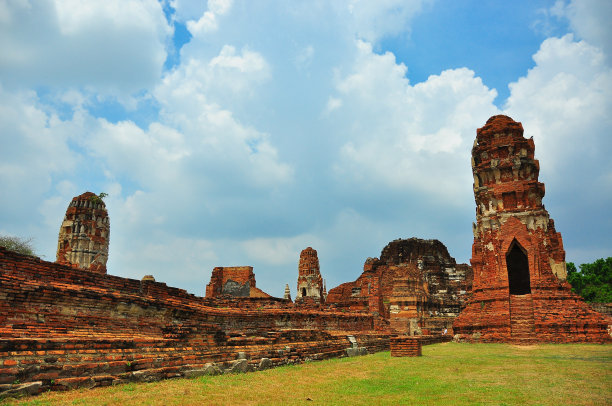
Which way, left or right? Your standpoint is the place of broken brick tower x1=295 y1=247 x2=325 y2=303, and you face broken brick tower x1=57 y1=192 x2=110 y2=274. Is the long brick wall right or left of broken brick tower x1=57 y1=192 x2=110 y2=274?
left

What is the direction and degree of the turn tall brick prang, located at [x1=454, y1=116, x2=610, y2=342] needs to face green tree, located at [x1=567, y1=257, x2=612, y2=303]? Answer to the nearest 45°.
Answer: approximately 180°

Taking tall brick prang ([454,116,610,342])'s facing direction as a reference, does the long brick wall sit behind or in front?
in front

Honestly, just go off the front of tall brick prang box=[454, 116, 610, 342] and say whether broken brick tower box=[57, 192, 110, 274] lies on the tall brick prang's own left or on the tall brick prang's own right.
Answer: on the tall brick prang's own right

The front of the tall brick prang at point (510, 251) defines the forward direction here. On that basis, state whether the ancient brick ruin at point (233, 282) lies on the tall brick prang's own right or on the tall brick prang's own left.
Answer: on the tall brick prang's own right

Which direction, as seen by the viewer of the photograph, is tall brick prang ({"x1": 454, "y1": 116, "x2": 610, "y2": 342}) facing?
facing the viewer

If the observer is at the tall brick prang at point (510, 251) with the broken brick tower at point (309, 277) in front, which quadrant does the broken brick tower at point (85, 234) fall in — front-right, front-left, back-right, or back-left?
front-left

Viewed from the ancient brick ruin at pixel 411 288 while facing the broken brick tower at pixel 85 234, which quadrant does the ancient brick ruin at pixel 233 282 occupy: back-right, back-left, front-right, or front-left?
front-right

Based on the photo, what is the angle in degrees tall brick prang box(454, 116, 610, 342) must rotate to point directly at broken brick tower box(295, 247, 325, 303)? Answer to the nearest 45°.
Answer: approximately 135° to its right
